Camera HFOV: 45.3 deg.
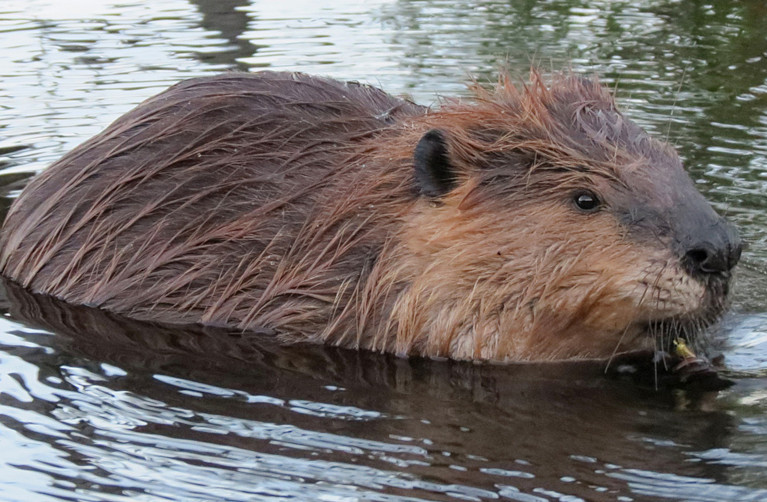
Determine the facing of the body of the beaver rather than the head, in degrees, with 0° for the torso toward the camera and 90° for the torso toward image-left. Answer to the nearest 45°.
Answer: approximately 270°
